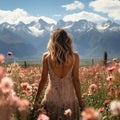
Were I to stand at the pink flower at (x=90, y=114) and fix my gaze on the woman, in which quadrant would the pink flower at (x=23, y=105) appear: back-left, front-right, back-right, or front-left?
front-left

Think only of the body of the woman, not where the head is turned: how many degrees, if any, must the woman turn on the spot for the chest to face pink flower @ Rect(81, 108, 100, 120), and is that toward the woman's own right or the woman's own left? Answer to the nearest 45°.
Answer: approximately 180°

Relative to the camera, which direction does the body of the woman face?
away from the camera

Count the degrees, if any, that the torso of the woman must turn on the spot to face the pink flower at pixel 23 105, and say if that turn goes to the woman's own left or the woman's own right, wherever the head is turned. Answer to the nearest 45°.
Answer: approximately 180°

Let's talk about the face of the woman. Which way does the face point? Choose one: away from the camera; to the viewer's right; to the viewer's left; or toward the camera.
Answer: away from the camera
